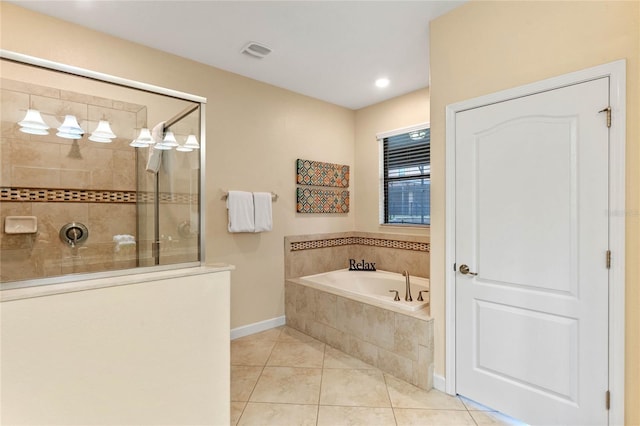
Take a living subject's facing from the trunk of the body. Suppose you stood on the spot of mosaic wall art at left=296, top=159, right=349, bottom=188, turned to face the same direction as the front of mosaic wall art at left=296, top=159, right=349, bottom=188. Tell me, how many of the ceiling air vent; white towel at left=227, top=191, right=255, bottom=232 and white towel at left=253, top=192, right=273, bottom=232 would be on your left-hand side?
0

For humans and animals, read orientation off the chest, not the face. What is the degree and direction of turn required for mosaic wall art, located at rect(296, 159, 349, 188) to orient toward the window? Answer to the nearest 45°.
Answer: approximately 45° to its left

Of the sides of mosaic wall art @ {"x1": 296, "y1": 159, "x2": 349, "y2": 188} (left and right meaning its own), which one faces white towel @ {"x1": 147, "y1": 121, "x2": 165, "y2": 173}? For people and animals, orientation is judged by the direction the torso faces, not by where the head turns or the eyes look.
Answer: right

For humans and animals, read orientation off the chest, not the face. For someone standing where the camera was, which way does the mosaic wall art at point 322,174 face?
facing the viewer and to the right of the viewer

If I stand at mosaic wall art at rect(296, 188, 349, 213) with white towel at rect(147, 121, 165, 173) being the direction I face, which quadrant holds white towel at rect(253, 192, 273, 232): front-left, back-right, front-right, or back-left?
front-right

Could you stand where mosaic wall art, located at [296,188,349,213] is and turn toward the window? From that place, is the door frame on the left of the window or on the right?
right

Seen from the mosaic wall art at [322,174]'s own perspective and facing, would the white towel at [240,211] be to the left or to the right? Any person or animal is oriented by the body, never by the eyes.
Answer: on its right

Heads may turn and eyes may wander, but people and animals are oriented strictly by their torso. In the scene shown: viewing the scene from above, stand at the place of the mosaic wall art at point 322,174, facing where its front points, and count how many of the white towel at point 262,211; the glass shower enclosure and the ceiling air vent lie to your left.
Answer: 0

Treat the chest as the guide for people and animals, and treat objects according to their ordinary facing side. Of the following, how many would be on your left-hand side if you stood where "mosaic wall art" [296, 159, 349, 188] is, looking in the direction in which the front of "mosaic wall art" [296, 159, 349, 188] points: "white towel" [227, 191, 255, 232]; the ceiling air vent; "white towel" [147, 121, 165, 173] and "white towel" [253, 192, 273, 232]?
0

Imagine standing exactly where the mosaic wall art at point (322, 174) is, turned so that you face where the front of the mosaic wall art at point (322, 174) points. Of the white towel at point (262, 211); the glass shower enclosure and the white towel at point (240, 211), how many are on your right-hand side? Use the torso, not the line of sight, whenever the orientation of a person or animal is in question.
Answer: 3

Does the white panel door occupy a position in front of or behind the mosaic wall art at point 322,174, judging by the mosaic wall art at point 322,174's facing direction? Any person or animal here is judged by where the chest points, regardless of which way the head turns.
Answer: in front

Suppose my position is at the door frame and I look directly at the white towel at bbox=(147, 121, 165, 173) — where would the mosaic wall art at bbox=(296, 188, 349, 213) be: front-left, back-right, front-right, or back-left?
front-right

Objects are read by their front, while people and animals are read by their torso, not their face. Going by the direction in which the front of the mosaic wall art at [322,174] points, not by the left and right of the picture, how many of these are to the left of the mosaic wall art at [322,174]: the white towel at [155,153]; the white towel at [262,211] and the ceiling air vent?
0

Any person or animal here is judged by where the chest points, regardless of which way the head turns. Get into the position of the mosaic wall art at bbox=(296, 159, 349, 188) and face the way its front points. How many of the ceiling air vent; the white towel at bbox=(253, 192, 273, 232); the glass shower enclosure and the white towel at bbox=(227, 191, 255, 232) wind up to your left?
0

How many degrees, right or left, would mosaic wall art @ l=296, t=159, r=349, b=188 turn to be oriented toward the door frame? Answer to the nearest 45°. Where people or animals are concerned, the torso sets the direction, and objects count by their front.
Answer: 0° — it already faces it
